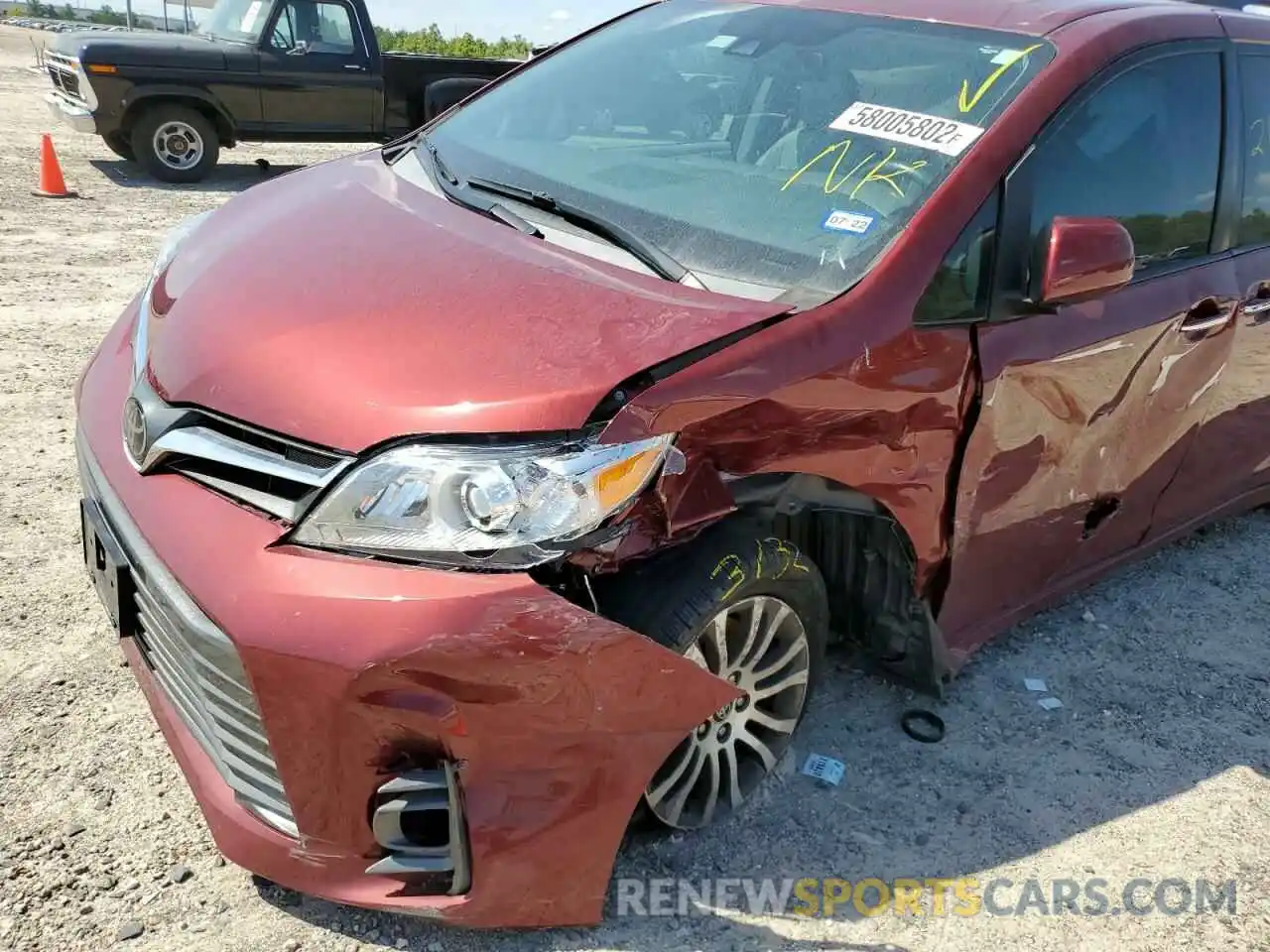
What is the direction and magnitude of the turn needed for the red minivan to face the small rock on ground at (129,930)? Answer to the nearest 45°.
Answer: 0° — it already faces it

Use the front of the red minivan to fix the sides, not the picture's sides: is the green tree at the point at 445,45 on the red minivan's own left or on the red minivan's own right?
on the red minivan's own right

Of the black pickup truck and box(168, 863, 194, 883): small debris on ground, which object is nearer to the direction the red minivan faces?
the small debris on ground

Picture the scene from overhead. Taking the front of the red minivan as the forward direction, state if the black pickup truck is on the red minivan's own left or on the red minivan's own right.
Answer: on the red minivan's own right

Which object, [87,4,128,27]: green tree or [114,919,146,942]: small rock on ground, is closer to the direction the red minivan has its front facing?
the small rock on ground

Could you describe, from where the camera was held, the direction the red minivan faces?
facing the viewer and to the left of the viewer

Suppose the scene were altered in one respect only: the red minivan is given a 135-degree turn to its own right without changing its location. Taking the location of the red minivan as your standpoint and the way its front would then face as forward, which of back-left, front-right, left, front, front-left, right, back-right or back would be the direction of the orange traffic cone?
front-left

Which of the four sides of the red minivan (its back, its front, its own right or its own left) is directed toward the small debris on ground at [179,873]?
front
